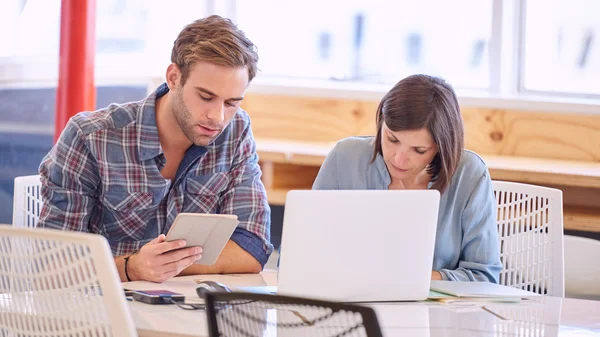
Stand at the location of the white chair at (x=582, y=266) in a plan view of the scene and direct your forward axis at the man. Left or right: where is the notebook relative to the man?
left

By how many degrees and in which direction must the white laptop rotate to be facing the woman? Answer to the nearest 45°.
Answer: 0° — it already faces them

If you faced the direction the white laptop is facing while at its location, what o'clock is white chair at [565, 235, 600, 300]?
The white chair is roughly at 1 o'clock from the white laptop.

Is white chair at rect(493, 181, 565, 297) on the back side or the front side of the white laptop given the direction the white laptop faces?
on the front side

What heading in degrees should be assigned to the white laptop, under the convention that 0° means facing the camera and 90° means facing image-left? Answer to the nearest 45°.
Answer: approximately 180°
